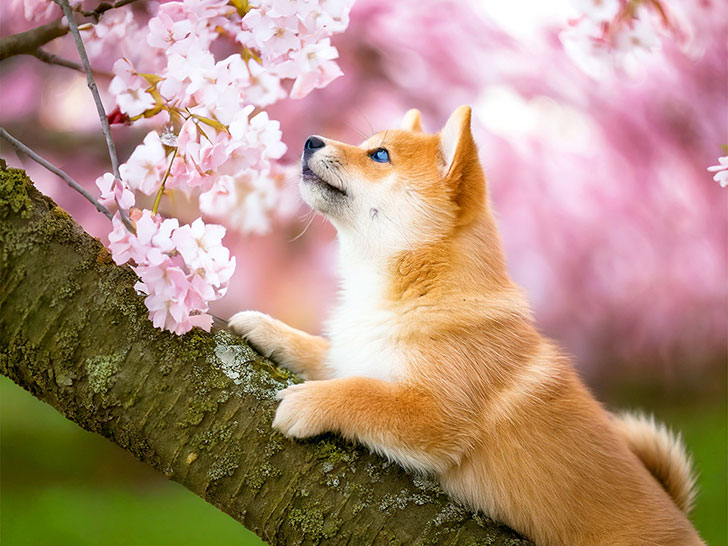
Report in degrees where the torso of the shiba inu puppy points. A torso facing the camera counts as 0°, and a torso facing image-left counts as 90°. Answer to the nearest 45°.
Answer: approximately 90°
